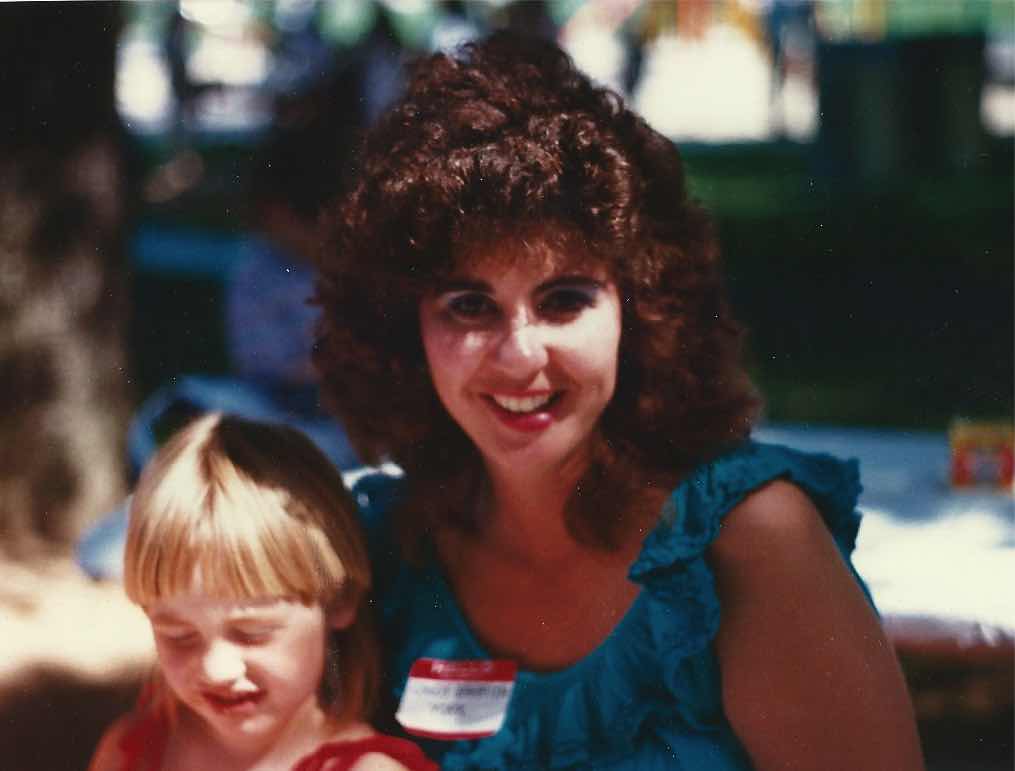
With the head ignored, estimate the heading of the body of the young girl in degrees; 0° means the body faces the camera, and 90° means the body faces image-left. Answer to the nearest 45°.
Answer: approximately 0°

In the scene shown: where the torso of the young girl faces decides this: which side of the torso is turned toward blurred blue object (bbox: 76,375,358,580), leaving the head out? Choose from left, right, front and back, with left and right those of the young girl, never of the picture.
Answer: back

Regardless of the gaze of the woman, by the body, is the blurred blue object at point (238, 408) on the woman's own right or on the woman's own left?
on the woman's own right

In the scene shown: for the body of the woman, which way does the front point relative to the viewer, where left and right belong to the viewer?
facing the viewer and to the left of the viewer

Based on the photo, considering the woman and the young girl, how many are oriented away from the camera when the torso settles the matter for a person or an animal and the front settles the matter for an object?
0

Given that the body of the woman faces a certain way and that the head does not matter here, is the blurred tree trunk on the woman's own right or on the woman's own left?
on the woman's own right
